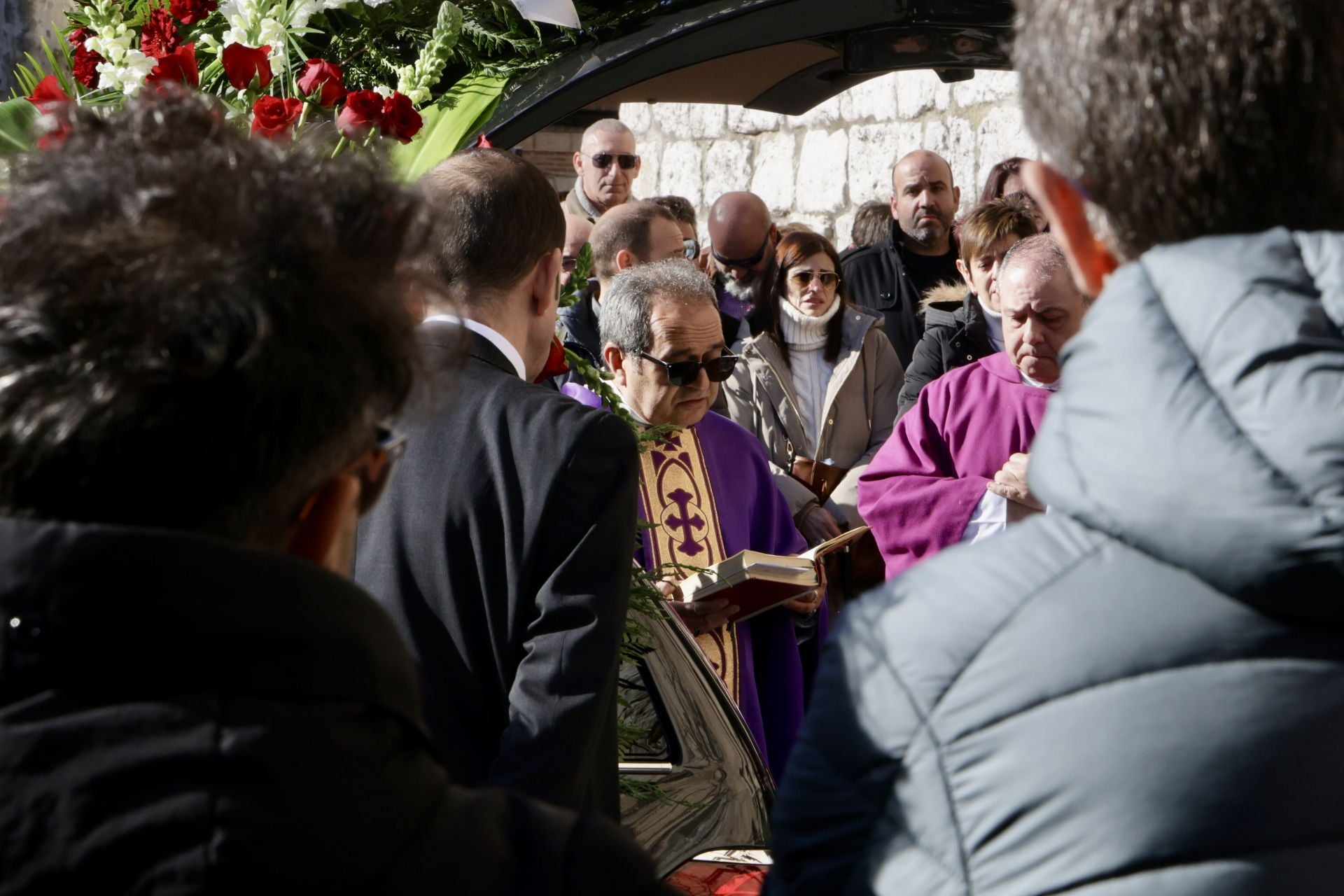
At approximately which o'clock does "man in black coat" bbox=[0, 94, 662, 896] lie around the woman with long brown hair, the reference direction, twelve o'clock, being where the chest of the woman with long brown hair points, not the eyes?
The man in black coat is roughly at 12 o'clock from the woman with long brown hair.

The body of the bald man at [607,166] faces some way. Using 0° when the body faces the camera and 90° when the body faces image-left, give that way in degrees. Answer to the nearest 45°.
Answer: approximately 315°

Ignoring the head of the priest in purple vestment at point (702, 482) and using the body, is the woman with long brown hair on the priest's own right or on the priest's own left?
on the priest's own left

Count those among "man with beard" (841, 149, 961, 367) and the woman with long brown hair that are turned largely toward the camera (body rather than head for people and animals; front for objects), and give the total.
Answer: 2

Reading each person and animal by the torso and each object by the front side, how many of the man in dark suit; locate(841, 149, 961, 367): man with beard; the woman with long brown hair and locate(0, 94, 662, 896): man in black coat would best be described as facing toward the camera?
2

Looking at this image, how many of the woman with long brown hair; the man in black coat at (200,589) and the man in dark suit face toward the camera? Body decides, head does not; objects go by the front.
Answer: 1

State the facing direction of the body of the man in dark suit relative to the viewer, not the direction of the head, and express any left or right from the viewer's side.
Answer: facing away from the viewer and to the right of the viewer

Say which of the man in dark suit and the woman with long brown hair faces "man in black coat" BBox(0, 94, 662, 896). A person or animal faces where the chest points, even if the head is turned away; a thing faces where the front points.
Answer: the woman with long brown hair

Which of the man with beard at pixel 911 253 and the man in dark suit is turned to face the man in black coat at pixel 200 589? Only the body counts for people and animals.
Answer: the man with beard

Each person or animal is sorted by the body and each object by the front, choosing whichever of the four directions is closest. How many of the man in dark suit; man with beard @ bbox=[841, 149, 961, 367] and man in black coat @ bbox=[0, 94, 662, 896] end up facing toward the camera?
1

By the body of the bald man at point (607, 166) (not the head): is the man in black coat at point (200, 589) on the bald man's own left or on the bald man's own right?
on the bald man's own right

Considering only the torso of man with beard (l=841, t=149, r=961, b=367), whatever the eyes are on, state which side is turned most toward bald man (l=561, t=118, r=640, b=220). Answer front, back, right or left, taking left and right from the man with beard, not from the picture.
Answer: right
